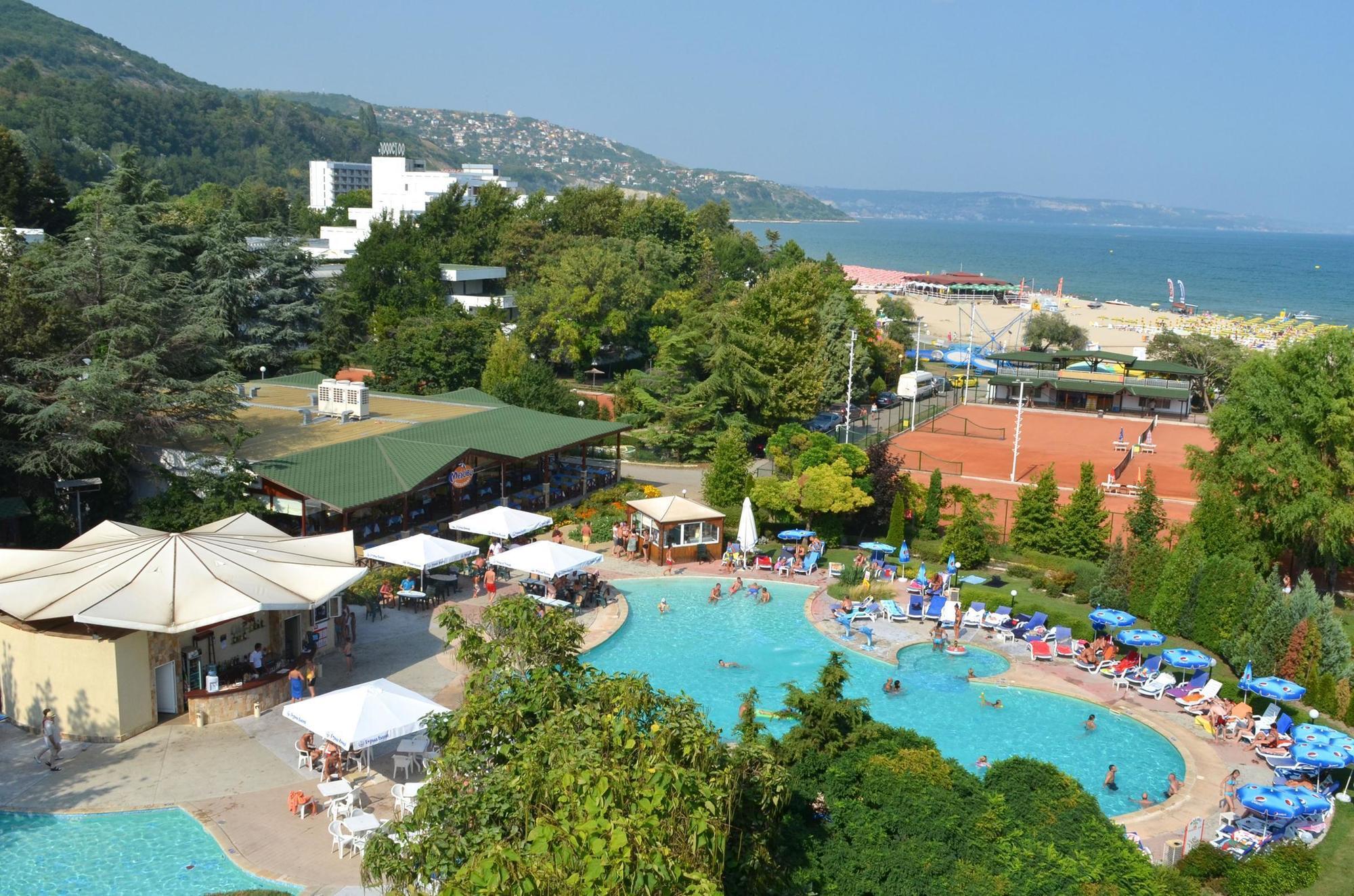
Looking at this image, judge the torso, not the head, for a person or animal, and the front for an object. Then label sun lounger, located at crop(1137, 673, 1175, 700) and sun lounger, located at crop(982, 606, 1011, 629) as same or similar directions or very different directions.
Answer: same or similar directions

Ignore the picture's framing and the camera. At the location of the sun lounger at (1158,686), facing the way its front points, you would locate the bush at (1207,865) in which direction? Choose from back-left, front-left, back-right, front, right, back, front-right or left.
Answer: front-left

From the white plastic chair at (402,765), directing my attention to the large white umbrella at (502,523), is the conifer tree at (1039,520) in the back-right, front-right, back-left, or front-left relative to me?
front-right

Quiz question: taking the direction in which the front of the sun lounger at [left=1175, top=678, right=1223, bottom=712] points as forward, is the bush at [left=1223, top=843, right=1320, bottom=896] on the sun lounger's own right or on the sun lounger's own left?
on the sun lounger's own left

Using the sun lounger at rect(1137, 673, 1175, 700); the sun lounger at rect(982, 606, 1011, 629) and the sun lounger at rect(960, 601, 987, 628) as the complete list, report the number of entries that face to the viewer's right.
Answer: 0

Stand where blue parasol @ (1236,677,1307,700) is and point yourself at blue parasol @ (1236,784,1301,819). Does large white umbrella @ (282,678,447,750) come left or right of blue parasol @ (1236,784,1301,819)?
right

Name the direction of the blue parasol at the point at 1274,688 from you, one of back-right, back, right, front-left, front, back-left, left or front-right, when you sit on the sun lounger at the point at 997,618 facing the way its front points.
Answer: left

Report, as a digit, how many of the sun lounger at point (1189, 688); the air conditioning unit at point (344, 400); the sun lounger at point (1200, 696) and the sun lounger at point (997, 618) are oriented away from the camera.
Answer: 0

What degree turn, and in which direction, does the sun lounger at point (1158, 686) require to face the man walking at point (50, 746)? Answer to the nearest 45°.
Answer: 0° — it already faces them

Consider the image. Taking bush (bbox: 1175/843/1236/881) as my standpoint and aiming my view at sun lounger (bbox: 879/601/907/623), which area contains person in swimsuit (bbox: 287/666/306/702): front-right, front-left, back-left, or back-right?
front-left

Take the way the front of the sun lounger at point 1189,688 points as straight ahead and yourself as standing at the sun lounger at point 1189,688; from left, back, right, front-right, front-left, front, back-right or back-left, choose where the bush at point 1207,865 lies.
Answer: front-left

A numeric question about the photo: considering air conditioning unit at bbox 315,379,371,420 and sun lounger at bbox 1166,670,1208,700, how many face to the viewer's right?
0

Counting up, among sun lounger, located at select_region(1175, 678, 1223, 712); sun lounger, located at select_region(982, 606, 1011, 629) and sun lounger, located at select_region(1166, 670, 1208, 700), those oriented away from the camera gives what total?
0

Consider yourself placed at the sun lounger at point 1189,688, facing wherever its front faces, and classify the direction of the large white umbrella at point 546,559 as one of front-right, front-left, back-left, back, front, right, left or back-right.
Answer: front-right

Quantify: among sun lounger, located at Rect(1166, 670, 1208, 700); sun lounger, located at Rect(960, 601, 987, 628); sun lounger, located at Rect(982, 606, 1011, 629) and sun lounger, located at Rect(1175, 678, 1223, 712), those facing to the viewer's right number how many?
0

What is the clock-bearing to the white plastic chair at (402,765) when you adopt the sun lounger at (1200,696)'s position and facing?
The white plastic chair is roughly at 12 o'clock from the sun lounger.

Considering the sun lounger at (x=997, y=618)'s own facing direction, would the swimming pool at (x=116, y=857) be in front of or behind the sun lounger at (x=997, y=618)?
in front

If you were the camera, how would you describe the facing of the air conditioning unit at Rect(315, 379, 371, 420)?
facing the viewer and to the left of the viewer

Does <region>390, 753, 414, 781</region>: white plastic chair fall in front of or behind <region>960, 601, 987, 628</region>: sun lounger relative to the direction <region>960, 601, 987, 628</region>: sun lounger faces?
in front

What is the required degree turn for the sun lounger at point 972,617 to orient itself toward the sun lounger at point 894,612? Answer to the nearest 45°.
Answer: approximately 90° to its right

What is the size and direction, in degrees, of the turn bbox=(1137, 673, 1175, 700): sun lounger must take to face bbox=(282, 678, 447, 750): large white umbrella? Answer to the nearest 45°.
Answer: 0° — it already faces it
